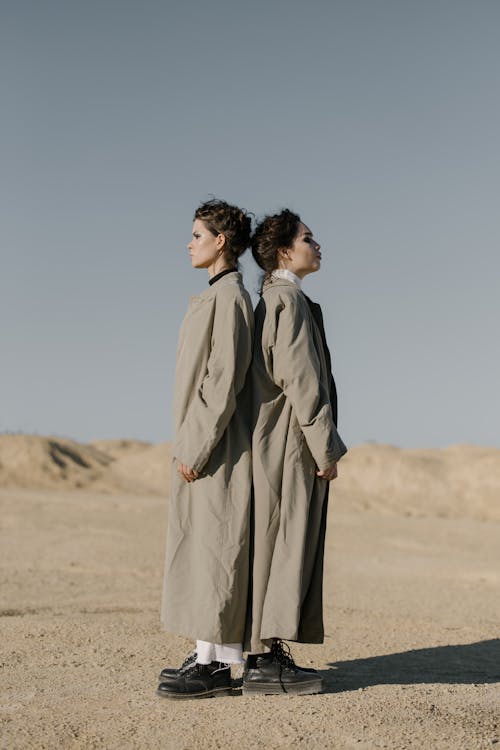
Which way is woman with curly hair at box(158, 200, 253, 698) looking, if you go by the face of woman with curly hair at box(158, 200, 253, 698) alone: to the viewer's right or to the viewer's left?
to the viewer's left

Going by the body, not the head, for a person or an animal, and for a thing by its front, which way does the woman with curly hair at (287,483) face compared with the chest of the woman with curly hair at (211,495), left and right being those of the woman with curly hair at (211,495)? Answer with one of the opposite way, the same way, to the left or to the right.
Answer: the opposite way

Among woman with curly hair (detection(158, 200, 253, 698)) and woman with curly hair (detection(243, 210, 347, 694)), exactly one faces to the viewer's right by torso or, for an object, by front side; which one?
woman with curly hair (detection(243, 210, 347, 694))

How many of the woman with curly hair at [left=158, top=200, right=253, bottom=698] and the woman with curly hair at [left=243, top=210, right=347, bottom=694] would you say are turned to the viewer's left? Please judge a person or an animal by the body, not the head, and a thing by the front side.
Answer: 1

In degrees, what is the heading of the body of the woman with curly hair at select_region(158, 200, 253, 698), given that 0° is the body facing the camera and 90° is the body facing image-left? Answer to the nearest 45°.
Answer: approximately 90°

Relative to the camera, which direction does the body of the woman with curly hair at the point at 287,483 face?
to the viewer's right
